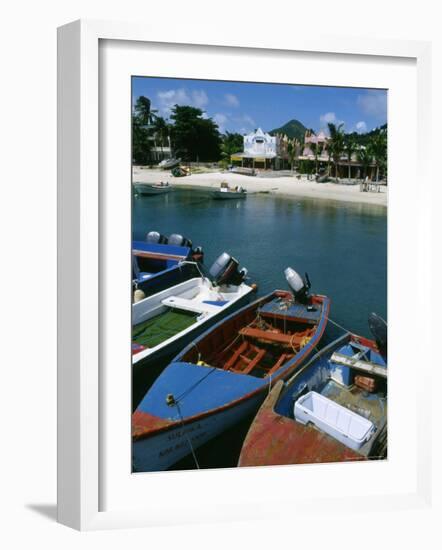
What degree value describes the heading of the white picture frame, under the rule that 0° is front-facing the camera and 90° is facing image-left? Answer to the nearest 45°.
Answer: approximately 315°
